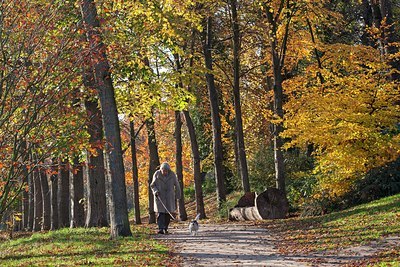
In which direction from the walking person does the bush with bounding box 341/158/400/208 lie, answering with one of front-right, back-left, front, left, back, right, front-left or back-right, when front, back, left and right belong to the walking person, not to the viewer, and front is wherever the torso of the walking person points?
left

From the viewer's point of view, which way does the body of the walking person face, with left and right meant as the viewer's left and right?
facing the viewer
